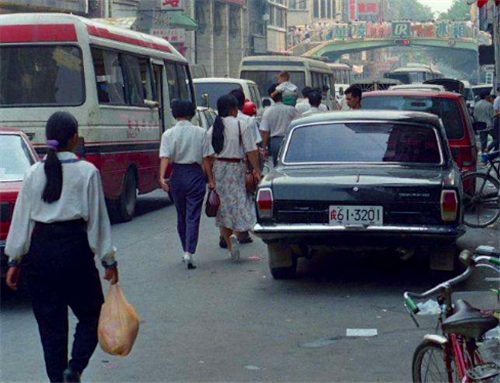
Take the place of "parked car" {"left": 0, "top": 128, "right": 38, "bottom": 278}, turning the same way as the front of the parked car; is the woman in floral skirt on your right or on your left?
on your right

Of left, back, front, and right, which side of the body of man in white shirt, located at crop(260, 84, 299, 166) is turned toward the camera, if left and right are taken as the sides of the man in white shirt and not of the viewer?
back

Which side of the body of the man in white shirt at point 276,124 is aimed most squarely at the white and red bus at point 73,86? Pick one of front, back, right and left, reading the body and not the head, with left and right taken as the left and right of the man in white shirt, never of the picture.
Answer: left

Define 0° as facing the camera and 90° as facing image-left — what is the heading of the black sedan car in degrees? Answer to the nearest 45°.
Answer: approximately 180°

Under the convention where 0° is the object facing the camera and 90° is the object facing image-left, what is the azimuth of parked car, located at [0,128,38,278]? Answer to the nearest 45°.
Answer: approximately 180°
